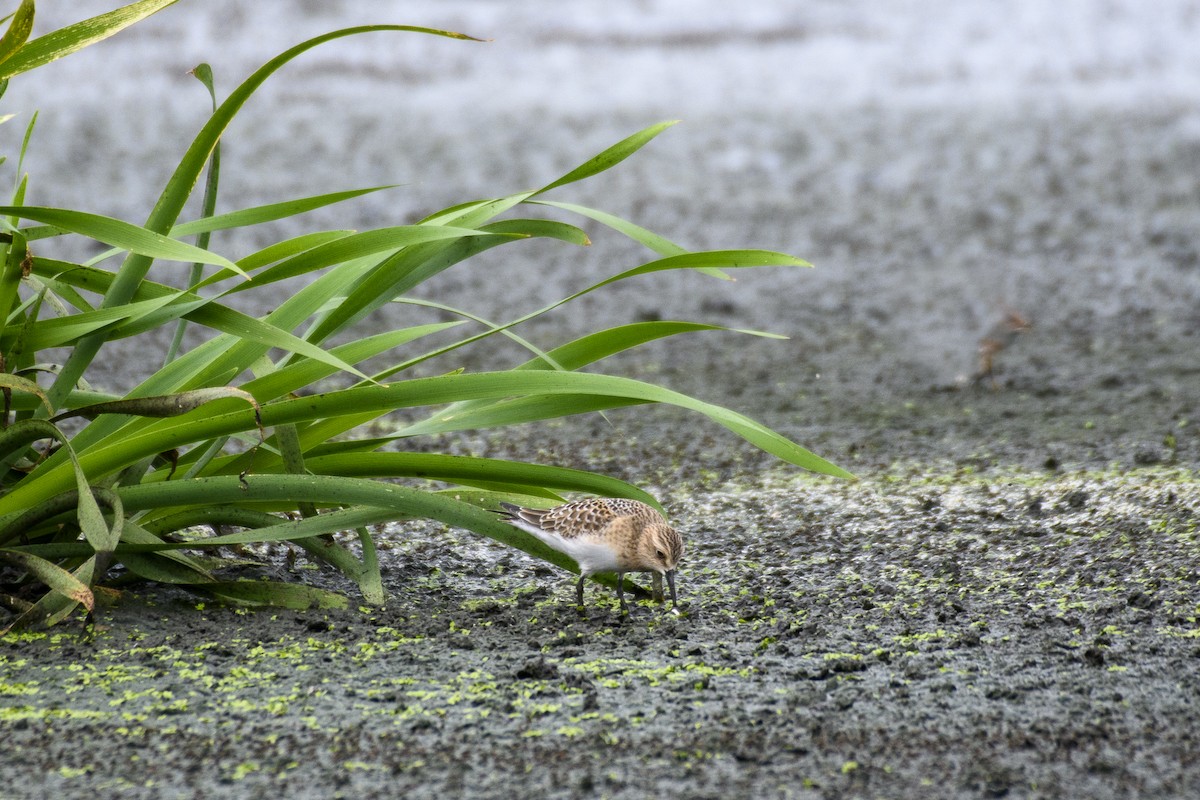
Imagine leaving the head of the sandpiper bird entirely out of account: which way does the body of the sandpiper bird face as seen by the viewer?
to the viewer's right
